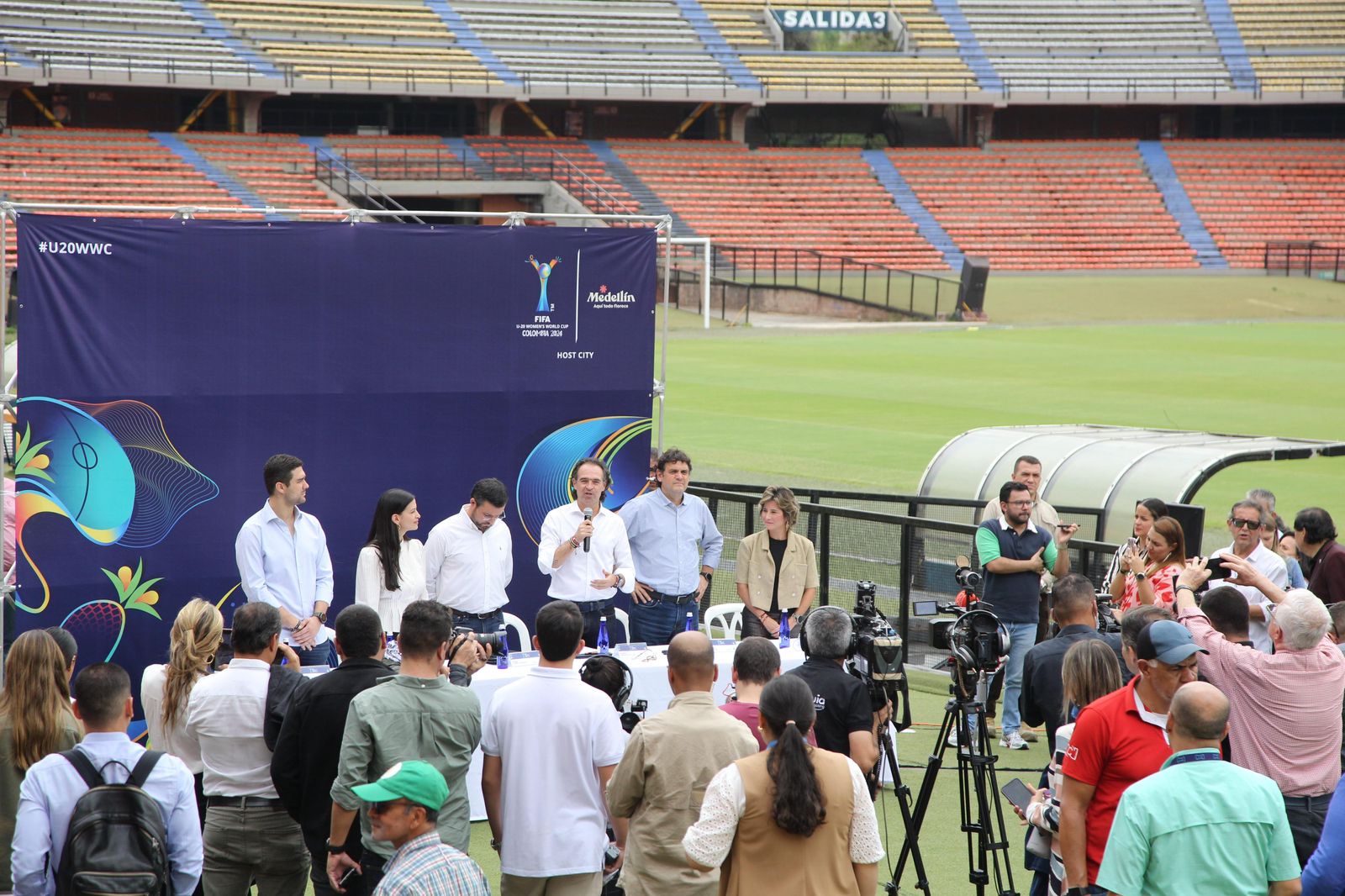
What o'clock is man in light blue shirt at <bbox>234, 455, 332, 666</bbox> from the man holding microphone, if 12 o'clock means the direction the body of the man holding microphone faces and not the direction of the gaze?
The man in light blue shirt is roughly at 2 o'clock from the man holding microphone.

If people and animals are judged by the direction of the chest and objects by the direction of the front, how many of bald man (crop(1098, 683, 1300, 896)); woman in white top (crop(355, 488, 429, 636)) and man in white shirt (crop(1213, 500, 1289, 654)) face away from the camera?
1

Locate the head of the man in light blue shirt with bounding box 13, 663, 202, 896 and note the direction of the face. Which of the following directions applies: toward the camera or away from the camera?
away from the camera

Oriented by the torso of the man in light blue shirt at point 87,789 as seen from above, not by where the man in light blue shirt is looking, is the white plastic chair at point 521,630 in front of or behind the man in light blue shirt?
in front

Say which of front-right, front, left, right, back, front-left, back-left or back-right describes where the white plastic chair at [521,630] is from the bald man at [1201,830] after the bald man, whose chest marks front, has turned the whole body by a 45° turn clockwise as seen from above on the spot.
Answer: left

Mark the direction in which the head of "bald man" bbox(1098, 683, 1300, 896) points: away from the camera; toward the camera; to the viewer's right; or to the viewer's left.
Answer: away from the camera

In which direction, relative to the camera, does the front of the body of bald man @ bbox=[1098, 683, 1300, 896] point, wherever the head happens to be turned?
away from the camera

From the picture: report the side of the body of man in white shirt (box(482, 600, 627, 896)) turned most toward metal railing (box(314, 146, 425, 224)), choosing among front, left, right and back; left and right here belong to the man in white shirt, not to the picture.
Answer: front

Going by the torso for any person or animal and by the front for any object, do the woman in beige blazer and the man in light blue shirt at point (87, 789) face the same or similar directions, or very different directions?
very different directions

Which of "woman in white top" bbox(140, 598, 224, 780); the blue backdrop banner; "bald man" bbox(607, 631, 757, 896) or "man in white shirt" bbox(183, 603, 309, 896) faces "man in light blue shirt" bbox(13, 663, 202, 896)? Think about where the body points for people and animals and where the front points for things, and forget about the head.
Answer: the blue backdrop banner

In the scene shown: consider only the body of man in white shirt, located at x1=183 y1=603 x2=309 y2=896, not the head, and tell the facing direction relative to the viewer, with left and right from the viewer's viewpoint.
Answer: facing away from the viewer and to the right of the viewer

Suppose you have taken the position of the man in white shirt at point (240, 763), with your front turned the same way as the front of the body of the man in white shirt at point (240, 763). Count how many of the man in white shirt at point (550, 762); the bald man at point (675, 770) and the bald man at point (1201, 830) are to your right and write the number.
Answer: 3

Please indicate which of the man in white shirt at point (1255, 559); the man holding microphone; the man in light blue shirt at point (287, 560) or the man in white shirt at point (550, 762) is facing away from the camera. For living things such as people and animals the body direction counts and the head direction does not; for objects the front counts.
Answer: the man in white shirt at point (550, 762)

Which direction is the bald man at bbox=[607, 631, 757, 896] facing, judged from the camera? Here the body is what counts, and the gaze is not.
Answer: away from the camera
